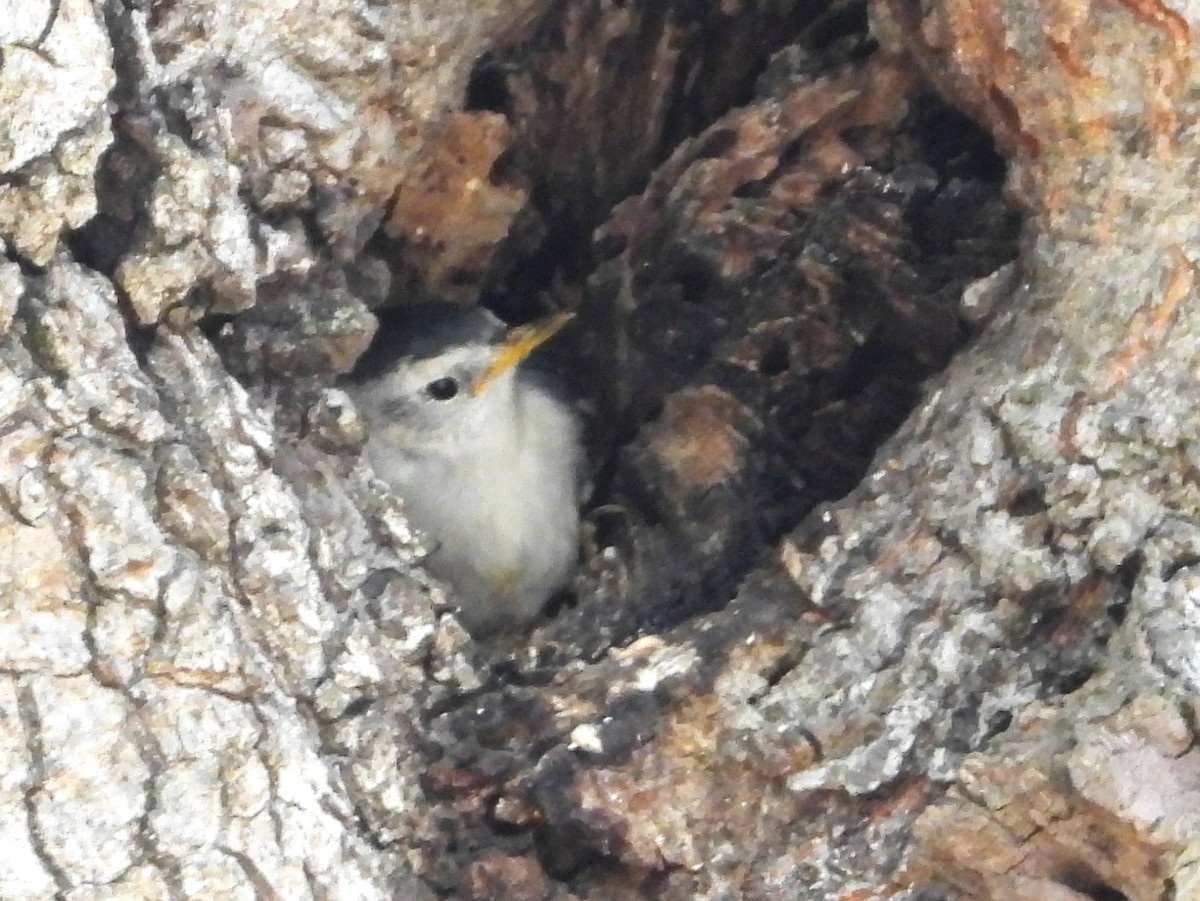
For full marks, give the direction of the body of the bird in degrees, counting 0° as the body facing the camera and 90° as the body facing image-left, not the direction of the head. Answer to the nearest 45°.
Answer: approximately 315°
